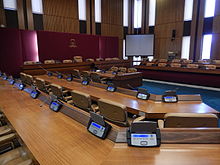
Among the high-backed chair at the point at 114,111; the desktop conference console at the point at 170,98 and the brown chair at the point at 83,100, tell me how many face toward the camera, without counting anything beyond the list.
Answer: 1

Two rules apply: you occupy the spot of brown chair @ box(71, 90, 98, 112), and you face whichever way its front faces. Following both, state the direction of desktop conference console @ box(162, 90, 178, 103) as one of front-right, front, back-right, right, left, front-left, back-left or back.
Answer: front-right

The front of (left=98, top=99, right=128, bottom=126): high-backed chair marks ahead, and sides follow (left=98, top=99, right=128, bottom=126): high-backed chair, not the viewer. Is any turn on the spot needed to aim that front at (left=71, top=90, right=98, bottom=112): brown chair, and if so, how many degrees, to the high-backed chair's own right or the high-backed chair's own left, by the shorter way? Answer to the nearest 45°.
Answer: approximately 90° to the high-backed chair's own left

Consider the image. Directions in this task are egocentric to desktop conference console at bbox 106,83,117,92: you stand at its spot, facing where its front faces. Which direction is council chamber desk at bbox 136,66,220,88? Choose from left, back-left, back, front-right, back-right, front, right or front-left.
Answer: back

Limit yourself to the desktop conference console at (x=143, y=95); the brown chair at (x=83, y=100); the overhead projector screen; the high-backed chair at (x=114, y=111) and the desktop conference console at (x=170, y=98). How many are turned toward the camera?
3

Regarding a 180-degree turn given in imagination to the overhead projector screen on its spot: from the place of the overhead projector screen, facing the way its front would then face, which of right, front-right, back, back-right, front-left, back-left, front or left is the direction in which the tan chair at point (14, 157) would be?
back

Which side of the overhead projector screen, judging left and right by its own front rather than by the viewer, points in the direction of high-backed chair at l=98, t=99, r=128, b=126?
front

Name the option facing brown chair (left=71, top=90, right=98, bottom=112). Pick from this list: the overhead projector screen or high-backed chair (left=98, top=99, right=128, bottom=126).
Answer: the overhead projector screen

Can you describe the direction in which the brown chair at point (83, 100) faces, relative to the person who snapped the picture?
facing away from the viewer and to the right of the viewer

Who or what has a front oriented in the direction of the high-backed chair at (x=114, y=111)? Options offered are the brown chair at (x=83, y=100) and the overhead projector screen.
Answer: the overhead projector screen

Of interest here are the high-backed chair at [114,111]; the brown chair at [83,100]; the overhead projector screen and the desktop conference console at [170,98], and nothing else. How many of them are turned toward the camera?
2

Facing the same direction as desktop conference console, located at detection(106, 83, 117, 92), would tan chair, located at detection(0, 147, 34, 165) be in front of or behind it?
in front

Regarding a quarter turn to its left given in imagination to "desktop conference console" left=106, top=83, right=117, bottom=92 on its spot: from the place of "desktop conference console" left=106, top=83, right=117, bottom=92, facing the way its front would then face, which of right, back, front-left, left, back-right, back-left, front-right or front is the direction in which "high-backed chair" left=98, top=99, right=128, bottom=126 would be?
front-right

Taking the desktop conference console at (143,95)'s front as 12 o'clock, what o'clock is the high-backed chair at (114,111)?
The high-backed chair is roughly at 1 o'clock from the desktop conference console.
